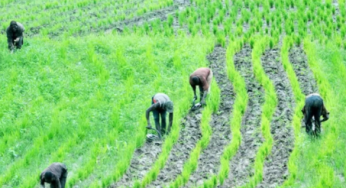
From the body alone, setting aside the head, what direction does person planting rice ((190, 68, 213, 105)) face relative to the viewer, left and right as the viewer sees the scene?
facing the viewer and to the left of the viewer

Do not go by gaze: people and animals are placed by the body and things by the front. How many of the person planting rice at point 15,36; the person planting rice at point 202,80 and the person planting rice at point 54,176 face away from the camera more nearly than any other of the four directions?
0

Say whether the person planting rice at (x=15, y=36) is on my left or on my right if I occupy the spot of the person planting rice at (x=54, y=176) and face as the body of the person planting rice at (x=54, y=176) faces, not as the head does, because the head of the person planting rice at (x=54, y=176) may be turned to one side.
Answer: on my right

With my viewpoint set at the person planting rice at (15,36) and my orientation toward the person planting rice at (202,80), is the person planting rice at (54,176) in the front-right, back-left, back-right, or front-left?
front-right

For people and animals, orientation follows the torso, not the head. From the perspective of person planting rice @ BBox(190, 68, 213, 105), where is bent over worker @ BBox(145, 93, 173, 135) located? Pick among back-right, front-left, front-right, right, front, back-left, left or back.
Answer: front
